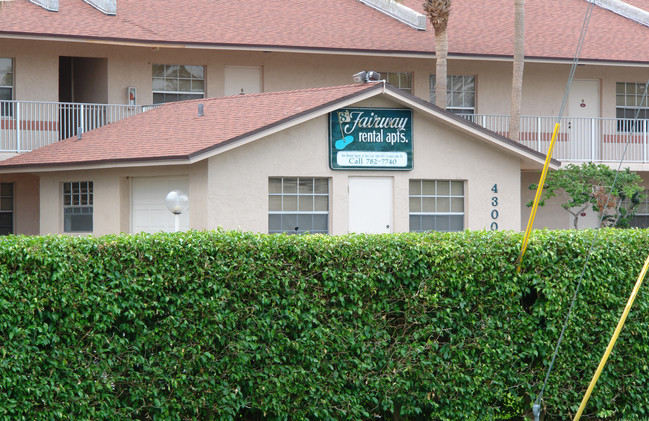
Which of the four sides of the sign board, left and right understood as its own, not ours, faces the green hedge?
front

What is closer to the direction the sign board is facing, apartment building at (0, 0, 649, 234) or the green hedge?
the green hedge

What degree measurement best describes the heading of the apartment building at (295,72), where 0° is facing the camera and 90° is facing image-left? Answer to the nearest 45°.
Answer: approximately 0°

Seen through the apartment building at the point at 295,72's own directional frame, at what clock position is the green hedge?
The green hedge is roughly at 12 o'clock from the apartment building.

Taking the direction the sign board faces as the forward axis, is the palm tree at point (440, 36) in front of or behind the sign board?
behind

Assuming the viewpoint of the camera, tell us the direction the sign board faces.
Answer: facing the viewer

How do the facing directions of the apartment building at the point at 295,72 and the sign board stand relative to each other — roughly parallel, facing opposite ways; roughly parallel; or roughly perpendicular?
roughly parallel

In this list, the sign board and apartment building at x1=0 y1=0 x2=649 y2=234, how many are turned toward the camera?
2
